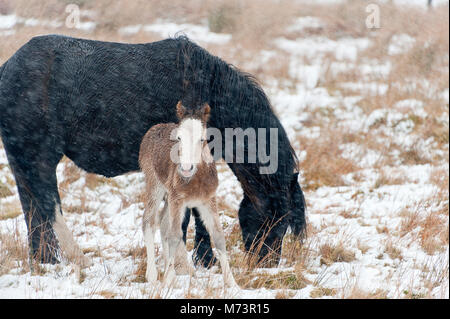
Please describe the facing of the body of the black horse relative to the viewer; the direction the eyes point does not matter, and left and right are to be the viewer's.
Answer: facing to the right of the viewer
